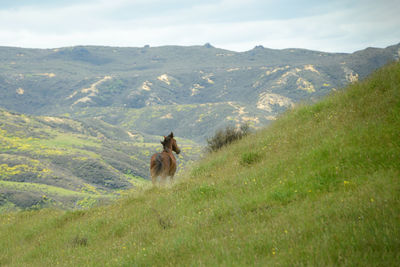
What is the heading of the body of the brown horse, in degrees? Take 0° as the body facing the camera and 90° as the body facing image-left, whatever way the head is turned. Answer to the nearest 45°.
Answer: approximately 225°

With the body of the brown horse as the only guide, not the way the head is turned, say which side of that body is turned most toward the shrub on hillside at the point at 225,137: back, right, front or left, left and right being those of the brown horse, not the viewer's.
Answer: front
